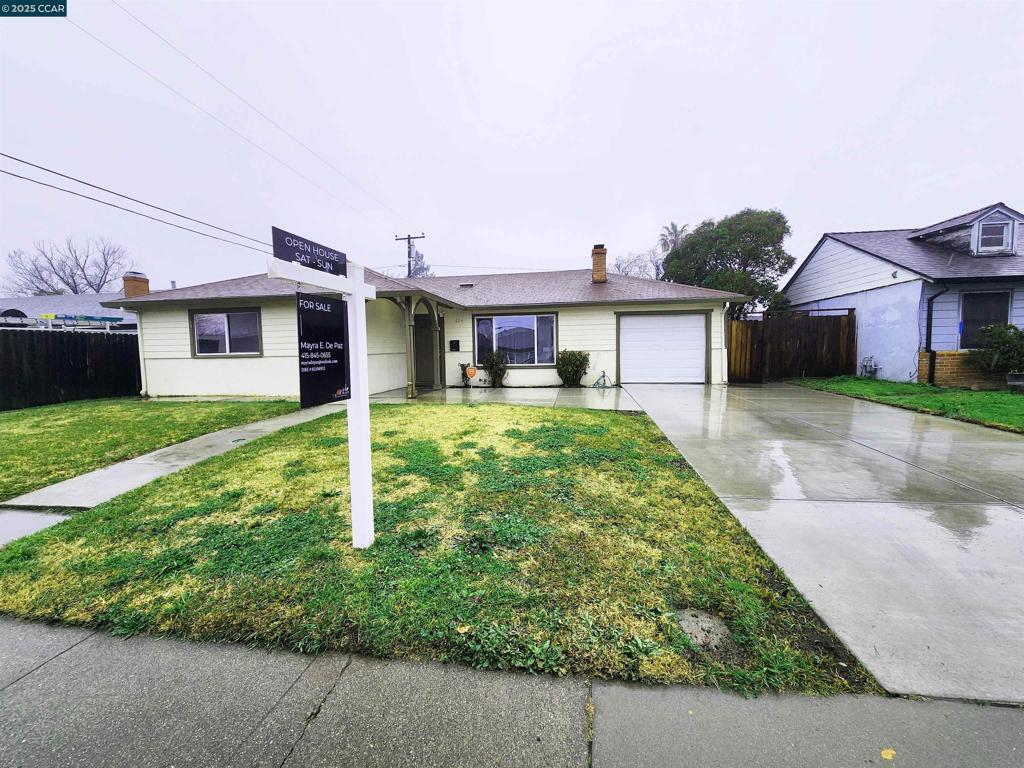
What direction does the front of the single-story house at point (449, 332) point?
toward the camera

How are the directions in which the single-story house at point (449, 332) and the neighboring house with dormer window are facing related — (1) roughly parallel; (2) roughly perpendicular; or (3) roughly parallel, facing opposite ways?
roughly parallel

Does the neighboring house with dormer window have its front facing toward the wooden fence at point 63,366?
no

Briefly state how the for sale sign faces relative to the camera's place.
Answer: facing the viewer and to the right of the viewer

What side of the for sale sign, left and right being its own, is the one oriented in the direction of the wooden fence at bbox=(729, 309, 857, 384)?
left

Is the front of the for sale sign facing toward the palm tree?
no

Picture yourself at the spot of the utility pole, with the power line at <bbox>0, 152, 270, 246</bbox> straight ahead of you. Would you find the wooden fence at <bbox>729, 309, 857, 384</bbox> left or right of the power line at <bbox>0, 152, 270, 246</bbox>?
left

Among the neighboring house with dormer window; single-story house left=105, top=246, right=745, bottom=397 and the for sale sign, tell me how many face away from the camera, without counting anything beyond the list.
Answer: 0

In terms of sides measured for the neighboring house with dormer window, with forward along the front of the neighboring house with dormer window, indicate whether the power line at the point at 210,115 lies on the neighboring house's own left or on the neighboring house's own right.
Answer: on the neighboring house's own right

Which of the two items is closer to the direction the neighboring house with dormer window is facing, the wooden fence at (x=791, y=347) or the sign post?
the sign post

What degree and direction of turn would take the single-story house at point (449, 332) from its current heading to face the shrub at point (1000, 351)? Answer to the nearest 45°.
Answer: approximately 90° to its left

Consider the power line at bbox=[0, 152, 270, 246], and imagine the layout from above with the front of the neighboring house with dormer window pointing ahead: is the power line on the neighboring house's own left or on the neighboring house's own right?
on the neighboring house's own right

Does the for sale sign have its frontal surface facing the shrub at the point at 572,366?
no

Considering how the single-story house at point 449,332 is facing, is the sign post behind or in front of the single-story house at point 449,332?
in front

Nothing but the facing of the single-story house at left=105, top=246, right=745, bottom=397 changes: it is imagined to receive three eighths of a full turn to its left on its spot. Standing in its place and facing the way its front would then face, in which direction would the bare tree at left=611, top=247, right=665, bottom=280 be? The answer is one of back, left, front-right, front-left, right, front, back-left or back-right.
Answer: front

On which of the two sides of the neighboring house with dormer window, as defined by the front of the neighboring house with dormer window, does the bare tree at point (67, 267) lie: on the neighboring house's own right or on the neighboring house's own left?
on the neighboring house's own right
